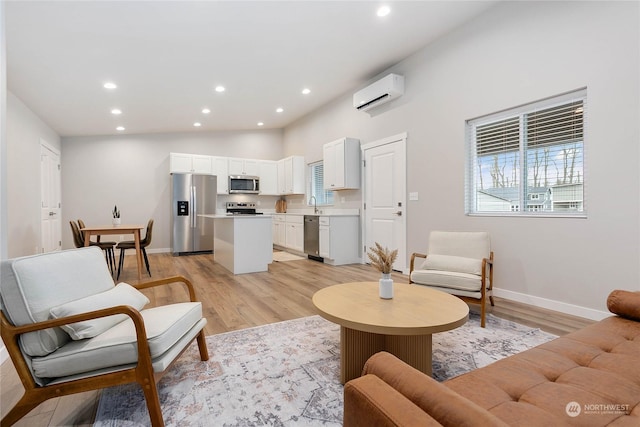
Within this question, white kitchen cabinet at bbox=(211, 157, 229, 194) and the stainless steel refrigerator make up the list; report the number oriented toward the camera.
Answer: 2

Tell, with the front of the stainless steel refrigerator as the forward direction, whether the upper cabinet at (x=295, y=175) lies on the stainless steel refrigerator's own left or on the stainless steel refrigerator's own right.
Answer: on the stainless steel refrigerator's own left

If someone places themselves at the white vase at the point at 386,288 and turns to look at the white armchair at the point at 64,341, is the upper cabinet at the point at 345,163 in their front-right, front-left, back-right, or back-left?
back-right

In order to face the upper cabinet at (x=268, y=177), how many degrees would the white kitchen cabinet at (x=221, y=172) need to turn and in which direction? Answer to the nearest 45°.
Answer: approximately 90° to its left

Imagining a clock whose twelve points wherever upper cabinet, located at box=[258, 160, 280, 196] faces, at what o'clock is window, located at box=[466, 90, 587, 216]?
The window is roughly at 11 o'clock from the upper cabinet.

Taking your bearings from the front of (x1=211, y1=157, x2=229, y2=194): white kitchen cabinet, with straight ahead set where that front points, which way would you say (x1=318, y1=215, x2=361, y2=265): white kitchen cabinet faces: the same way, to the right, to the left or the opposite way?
to the right

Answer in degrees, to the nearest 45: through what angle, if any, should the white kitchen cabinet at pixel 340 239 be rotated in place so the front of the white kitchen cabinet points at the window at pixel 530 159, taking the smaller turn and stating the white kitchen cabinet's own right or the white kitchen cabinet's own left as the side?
approximately 90° to the white kitchen cabinet's own left

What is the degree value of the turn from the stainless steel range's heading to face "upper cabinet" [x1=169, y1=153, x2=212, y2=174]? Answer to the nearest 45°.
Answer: approximately 90° to its right

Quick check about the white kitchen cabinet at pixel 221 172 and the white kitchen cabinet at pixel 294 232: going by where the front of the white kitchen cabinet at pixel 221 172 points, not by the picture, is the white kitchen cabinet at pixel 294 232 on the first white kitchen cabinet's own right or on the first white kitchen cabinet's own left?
on the first white kitchen cabinet's own left

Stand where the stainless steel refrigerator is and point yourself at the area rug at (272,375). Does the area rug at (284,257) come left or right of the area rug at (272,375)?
left
